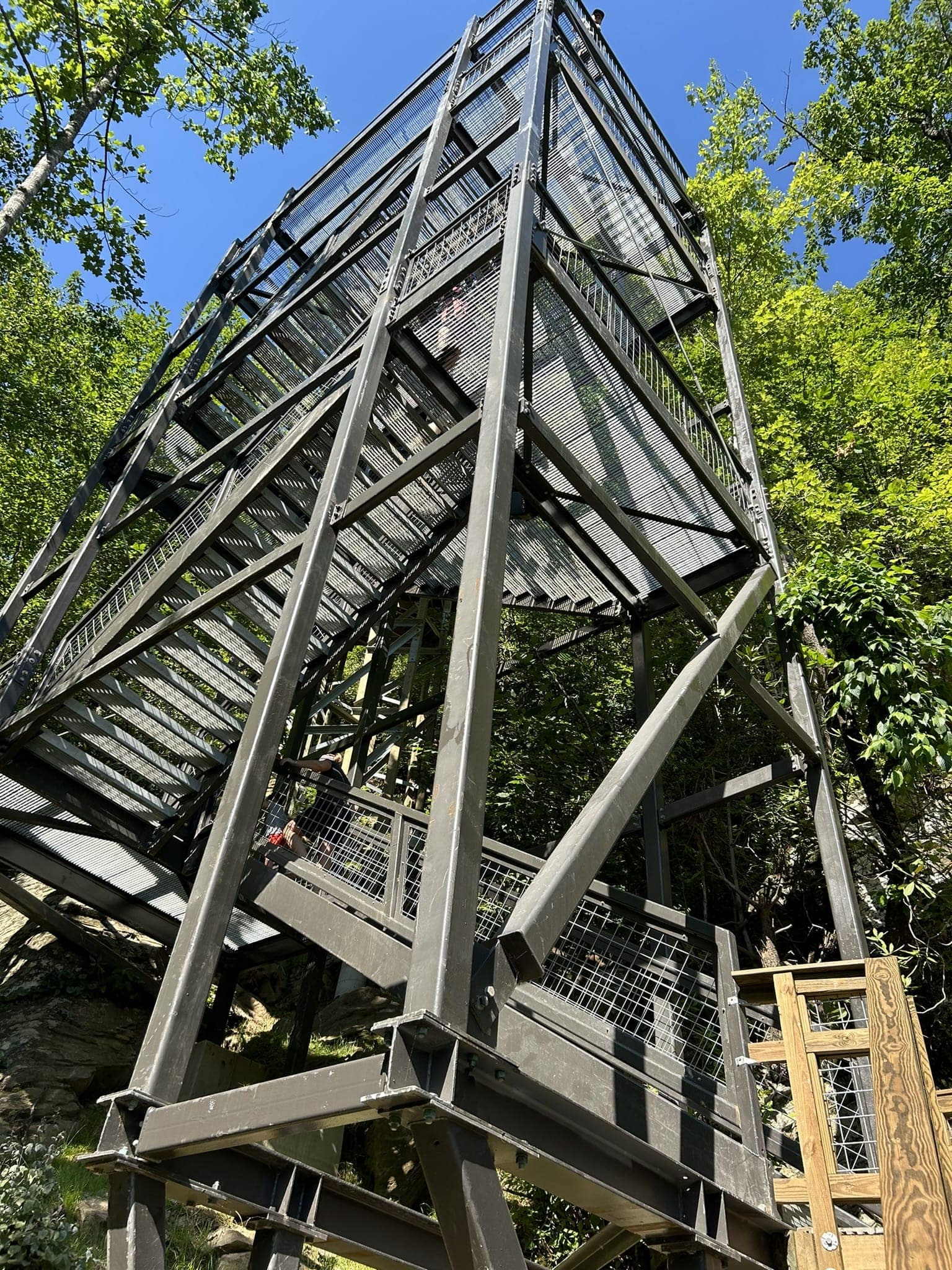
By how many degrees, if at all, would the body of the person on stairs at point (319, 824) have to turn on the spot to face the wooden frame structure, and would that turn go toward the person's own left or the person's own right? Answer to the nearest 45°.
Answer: approximately 135° to the person's own left

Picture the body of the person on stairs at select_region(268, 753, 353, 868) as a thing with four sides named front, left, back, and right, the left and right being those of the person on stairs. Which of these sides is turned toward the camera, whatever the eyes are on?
left
